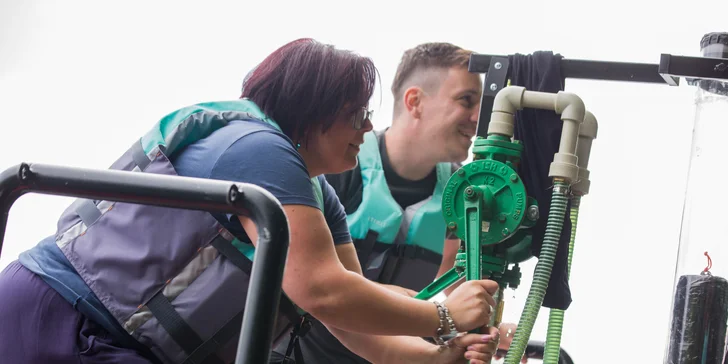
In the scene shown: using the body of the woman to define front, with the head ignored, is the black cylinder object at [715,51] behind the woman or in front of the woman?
in front

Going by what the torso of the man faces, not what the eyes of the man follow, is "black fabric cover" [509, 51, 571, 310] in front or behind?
in front

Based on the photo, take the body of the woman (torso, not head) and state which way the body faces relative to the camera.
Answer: to the viewer's right

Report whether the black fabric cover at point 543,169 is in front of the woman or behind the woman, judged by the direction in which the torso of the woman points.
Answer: in front

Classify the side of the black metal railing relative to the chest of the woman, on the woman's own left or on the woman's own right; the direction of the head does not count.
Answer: on the woman's own right

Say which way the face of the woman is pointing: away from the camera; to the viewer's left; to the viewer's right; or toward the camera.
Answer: to the viewer's right

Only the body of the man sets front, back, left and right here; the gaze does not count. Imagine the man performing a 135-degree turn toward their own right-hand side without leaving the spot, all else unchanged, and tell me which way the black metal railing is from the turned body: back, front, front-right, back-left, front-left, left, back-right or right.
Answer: left

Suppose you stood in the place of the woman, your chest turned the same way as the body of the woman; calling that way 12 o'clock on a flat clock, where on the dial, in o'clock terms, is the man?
The man is roughly at 10 o'clock from the woman.

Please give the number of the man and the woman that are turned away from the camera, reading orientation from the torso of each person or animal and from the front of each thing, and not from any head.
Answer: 0
